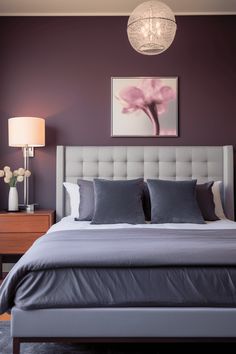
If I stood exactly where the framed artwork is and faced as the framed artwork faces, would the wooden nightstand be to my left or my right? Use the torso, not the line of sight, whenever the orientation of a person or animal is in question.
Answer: on my right

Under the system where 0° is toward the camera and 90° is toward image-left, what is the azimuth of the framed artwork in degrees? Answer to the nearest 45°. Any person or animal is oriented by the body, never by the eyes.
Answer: approximately 0°

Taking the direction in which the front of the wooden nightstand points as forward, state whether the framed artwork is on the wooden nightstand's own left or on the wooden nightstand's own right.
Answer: on the wooden nightstand's own left

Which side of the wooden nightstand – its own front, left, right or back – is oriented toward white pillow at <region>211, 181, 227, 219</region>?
left

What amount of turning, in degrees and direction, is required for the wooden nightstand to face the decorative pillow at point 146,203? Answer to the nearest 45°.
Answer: approximately 90° to its left

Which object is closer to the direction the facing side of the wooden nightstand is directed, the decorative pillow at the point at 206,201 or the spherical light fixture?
the spherical light fixture

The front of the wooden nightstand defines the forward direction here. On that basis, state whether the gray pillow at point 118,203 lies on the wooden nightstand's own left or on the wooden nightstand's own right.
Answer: on the wooden nightstand's own left

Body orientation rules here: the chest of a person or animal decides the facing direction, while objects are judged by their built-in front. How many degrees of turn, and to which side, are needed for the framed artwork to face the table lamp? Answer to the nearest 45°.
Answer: approximately 90° to its right

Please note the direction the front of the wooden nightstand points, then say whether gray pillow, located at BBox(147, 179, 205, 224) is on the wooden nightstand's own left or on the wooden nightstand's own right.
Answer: on the wooden nightstand's own left

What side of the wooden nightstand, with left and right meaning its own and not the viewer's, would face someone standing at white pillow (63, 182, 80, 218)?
left

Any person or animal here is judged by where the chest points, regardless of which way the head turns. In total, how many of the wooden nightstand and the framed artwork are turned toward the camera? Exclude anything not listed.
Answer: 2

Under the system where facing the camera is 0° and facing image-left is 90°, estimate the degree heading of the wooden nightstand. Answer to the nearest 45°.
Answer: approximately 0°
